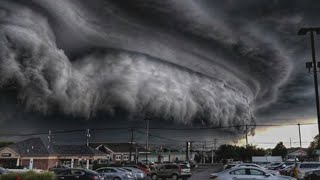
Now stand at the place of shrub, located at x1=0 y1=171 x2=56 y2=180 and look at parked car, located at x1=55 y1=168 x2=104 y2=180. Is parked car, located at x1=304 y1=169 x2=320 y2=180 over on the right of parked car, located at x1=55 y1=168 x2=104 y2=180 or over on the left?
right

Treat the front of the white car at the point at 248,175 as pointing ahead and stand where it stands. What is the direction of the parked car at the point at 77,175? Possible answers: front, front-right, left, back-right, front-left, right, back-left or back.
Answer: back

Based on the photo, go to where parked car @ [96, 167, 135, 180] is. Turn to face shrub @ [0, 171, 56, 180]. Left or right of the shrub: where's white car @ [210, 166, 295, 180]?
left

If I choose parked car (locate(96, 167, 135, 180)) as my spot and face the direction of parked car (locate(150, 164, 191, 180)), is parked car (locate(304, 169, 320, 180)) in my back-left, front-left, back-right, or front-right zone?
front-right

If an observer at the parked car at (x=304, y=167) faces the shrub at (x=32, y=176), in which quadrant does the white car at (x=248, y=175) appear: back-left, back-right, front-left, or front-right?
front-left

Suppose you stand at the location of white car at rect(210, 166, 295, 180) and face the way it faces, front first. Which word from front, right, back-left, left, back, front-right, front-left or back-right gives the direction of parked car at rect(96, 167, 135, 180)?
back-left

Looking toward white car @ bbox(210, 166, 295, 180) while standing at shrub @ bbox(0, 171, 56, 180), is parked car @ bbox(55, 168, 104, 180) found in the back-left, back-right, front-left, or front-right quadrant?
front-left

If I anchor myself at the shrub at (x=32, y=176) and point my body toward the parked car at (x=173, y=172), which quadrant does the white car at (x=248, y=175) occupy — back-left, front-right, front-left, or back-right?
front-right
